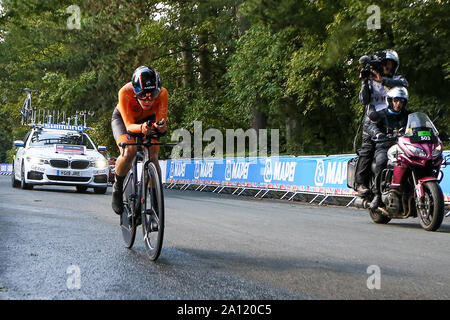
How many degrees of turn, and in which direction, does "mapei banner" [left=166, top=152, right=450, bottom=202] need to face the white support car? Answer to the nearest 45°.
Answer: approximately 45° to its right

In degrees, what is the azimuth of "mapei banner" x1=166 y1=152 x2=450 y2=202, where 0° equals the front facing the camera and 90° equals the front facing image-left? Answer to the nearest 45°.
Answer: approximately 45°

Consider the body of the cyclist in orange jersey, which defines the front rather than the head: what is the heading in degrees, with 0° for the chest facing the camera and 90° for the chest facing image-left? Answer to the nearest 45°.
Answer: approximately 315°
